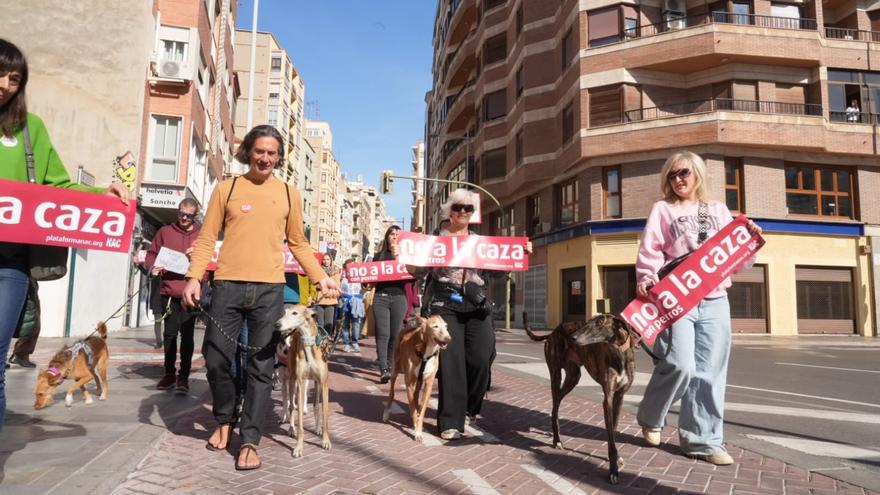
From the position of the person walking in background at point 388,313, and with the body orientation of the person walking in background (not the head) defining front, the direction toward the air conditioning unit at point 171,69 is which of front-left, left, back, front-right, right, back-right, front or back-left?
back-right

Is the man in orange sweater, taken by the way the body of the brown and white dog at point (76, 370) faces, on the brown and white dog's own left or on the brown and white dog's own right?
on the brown and white dog's own left

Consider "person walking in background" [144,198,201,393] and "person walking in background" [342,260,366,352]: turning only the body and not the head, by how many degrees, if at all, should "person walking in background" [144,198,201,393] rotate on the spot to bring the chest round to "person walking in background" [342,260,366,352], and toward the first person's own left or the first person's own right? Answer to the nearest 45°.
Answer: approximately 135° to the first person's own left

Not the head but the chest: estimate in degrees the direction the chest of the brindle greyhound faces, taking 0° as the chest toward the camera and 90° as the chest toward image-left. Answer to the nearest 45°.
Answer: approximately 315°

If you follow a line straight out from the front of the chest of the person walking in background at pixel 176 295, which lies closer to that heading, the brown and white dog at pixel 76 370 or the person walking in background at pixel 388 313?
the brown and white dog

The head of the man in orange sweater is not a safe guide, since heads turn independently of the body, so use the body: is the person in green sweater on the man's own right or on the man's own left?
on the man's own right

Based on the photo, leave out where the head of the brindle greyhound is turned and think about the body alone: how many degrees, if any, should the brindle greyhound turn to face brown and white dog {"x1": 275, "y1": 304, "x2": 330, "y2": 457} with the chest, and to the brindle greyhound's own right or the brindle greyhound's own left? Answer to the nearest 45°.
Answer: approximately 135° to the brindle greyhound's own right
